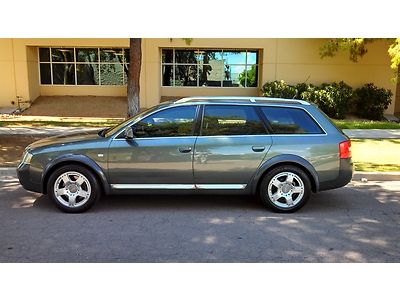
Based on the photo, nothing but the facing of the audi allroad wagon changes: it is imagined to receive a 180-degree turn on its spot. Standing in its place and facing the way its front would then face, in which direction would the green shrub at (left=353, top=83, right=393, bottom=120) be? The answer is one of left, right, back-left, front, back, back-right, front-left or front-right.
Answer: front-left

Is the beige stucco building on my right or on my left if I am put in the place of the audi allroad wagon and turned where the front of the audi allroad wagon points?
on my right

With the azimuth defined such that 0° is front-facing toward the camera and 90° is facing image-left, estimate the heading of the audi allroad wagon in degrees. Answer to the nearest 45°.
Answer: approximately 90°
